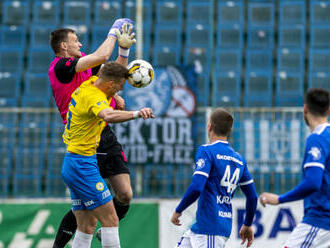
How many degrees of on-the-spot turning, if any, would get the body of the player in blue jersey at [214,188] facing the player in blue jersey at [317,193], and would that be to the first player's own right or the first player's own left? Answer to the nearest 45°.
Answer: approximately 135° to the first player's own right

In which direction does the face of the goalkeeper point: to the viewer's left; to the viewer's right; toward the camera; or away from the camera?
to the viewer's right

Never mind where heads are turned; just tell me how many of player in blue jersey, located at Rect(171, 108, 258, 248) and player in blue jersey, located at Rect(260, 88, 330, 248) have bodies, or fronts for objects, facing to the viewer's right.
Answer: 0

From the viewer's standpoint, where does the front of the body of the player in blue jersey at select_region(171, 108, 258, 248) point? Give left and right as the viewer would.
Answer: facing away from the viewer and to the left of the viewer

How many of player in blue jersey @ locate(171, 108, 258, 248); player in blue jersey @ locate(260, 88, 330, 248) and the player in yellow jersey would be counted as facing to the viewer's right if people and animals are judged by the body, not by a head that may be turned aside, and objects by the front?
1

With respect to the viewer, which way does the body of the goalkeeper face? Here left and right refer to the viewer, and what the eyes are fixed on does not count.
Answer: facing to the right of the viewer

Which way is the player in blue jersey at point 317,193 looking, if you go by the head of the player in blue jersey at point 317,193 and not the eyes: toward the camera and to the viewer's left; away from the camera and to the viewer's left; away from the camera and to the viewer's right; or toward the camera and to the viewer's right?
away from the camera and to the viewer's left

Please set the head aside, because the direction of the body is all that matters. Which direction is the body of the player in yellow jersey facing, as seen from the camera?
to the viewer's right

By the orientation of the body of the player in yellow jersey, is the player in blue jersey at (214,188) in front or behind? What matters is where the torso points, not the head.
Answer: in front
